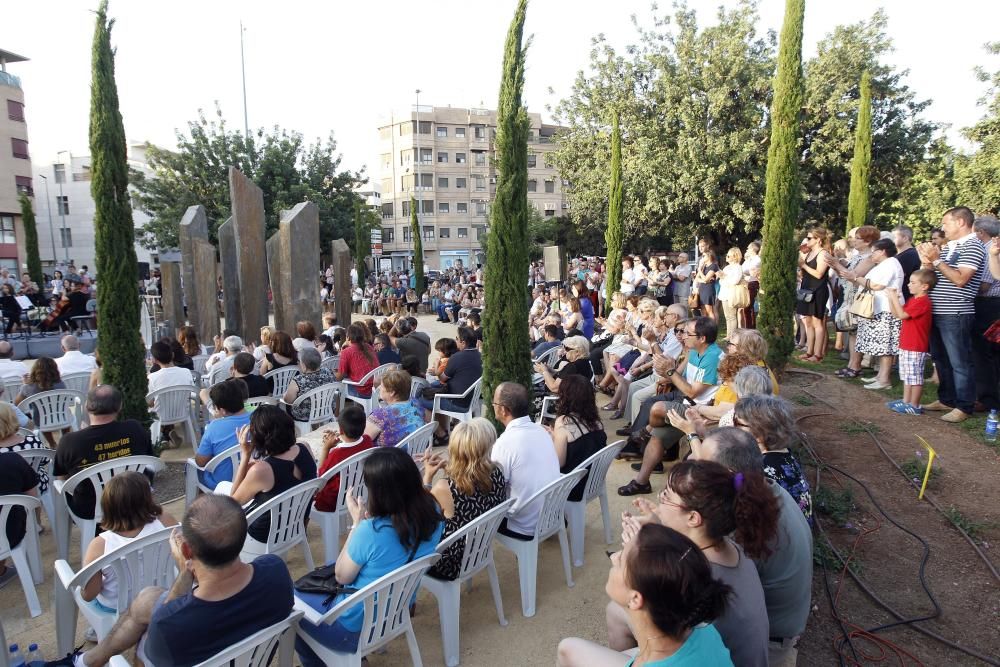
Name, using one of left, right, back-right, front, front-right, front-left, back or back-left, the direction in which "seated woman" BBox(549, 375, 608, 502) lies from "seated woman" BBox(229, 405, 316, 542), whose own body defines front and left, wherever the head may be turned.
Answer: back-right

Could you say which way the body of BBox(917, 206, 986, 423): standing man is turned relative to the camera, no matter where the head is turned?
to the viewer's left

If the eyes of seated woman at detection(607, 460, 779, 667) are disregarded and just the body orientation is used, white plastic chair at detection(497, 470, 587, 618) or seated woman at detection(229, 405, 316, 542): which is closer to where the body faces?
the seated woman

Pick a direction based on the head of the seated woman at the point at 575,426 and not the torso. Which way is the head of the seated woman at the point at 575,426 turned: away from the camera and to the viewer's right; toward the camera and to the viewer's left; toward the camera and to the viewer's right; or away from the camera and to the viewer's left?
away from the camera and to the viewer's left

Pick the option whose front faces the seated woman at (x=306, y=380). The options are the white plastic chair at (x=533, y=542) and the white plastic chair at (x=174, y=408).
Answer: the white plastic chair at (x=533, y=542)

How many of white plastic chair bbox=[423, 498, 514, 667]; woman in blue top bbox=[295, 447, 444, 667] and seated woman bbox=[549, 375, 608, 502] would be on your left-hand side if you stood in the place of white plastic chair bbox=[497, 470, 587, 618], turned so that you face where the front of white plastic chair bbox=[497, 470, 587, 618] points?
2

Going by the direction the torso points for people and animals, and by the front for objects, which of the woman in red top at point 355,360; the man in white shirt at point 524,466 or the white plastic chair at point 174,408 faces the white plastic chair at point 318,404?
the man in white shirt

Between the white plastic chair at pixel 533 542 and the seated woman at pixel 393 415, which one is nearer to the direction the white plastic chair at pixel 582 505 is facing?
the seated woman

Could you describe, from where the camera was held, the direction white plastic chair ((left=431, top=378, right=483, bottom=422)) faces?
facing away from the viewer and to the left of the viewer
